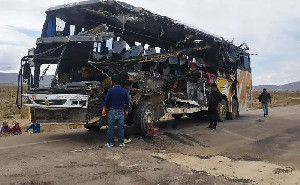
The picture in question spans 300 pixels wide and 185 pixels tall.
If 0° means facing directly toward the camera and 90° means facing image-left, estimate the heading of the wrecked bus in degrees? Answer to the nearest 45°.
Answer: approximately 45°

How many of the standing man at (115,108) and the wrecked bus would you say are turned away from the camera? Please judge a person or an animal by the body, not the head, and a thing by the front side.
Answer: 1

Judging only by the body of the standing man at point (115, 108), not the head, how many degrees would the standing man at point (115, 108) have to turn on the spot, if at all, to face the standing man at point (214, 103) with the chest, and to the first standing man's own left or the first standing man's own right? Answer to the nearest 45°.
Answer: approximately 45° to the first standing man's own right

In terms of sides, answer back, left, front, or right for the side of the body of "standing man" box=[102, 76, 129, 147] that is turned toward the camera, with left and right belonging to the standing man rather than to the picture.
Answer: back

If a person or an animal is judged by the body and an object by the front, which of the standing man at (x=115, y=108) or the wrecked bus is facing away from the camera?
the standing man
